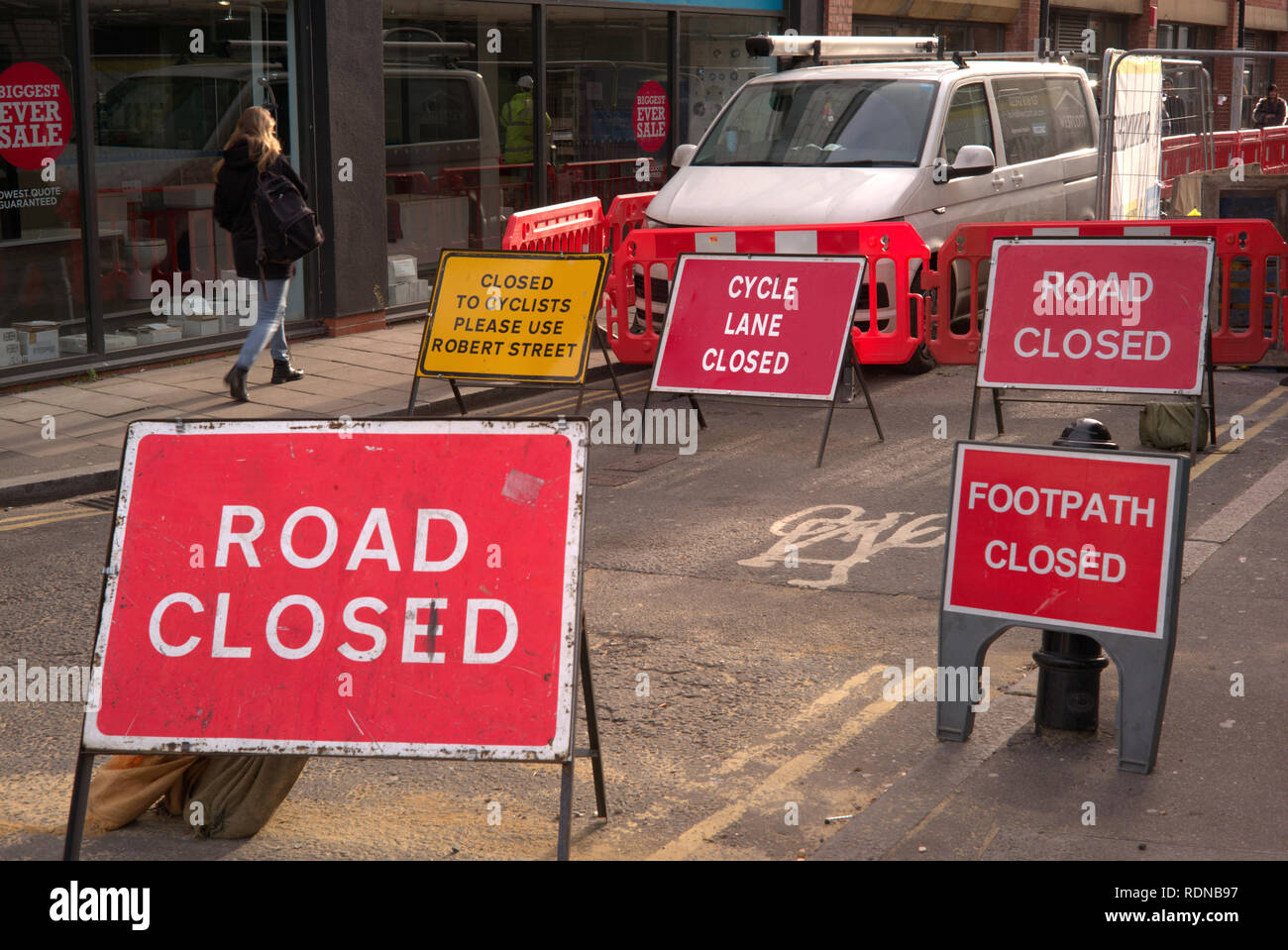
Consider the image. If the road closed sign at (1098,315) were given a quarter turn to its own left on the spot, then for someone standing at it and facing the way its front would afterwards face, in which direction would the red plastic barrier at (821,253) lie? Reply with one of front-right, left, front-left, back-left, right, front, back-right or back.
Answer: back-left

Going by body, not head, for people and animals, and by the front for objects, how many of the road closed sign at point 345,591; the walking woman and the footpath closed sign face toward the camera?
2

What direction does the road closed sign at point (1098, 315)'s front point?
toward the camera

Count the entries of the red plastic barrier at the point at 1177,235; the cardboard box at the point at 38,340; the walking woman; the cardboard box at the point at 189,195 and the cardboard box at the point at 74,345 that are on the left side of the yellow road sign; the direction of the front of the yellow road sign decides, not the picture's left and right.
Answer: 1

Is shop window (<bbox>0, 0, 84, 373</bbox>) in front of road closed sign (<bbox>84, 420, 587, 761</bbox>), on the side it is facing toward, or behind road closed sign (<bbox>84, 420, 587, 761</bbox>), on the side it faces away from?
behind

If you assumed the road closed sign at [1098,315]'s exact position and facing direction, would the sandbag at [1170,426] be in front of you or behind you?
behind

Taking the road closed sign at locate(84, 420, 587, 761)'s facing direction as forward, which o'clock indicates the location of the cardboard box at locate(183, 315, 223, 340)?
The cardboard box is roughly at 6 o'clock from the road closed sign.

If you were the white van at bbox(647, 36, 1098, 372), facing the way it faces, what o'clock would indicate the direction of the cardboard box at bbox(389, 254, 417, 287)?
The cardboard box is roughly at 2 o'clock from the white van.

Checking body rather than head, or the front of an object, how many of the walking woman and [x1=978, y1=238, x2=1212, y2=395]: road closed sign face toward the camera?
1

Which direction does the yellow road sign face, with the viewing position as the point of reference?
facing the viewer

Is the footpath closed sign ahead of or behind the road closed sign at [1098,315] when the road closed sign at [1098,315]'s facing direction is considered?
ahead

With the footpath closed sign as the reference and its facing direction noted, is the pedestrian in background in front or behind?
behind

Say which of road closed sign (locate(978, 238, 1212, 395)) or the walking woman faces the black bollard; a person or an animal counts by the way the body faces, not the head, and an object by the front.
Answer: the road closed sign

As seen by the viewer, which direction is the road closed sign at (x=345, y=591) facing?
toward the camera

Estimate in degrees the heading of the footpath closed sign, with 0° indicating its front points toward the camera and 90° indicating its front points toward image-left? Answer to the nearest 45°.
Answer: approximately 0°
